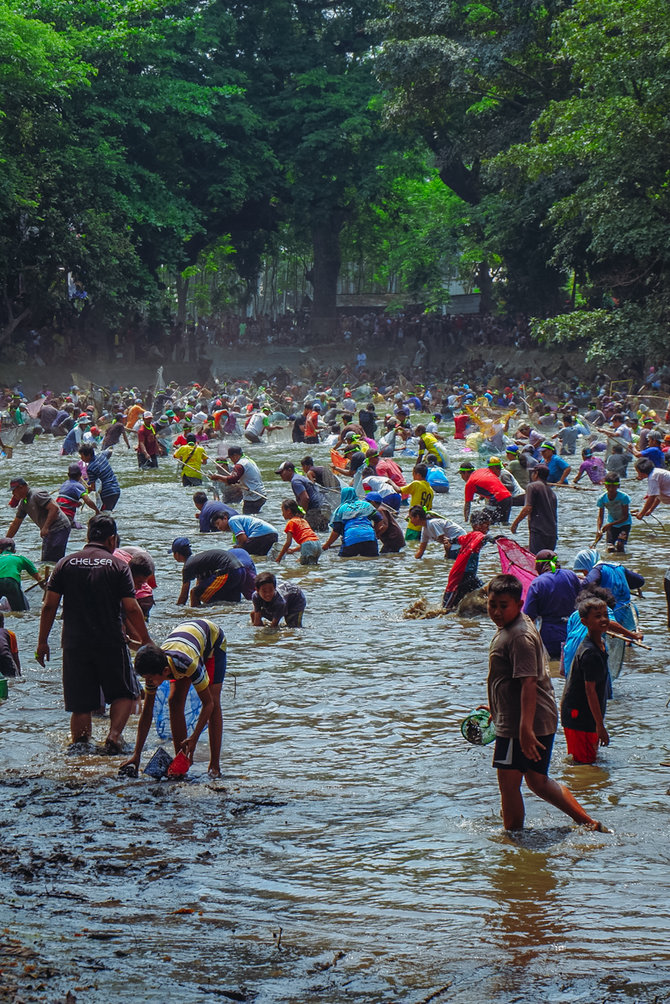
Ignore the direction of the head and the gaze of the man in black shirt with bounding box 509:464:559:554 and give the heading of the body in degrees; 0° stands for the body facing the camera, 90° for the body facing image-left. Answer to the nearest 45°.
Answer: approximately 135°

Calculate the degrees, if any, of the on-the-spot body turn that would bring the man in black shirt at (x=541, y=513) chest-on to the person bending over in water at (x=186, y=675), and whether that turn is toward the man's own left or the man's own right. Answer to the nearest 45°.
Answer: approximately 135° to the man's own left

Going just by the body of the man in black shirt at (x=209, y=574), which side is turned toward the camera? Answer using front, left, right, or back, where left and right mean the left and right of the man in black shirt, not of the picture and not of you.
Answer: left

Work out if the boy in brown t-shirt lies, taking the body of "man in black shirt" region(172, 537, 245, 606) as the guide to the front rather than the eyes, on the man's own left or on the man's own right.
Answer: on the man's own left

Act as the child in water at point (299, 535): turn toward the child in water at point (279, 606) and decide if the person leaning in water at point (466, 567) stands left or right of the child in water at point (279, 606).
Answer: left

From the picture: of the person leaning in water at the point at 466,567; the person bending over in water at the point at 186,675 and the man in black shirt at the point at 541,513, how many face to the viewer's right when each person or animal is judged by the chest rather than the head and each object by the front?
1
